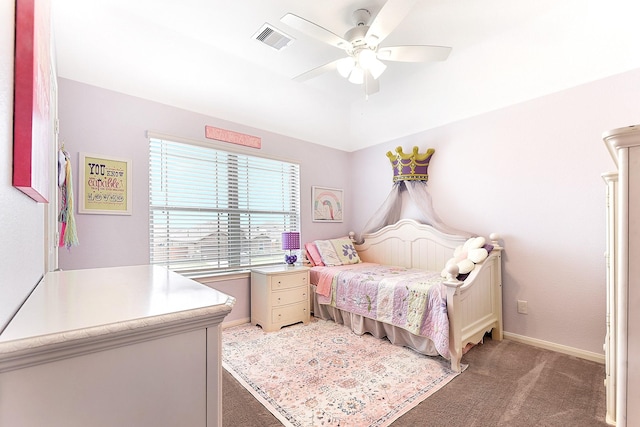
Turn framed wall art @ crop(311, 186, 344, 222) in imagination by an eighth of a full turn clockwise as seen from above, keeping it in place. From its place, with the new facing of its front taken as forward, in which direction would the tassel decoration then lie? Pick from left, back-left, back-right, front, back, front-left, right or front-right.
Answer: front-right

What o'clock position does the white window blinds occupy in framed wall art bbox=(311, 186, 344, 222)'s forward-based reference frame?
The white window blinds is roughly at 3 o'clock from the framed wall art.

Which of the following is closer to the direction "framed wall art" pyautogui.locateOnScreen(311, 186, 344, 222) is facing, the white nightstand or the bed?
the bed

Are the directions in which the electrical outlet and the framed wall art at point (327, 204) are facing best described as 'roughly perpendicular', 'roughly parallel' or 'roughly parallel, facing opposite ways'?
roughly perpendicular

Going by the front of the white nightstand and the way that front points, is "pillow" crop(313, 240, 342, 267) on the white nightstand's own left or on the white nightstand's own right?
on the white nightstand's own left

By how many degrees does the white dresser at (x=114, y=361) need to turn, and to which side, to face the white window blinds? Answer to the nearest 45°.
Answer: approximately 90° to its left

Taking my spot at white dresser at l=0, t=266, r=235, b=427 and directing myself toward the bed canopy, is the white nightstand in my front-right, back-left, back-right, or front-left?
front-left

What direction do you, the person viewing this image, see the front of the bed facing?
facing the viewer and to the right of the viewer

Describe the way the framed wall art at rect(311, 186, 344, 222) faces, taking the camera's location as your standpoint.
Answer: facing the viewer and to the right of the viewer

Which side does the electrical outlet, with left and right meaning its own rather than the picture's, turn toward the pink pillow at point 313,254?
right

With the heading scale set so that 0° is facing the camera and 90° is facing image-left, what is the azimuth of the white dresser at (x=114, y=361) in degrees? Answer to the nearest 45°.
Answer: approximately 270°

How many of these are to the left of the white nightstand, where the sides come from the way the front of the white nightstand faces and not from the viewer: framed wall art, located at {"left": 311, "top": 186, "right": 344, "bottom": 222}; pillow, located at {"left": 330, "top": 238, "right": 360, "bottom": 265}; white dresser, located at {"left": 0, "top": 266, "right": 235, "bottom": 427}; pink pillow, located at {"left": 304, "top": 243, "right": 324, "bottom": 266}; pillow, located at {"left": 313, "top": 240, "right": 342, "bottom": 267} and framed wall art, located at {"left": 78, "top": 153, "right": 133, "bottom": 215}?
4

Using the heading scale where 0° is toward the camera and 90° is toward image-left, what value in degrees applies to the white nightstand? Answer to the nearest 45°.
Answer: approximately 315°

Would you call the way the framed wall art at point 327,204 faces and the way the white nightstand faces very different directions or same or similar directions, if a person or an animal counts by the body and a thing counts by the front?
same or similar directions
